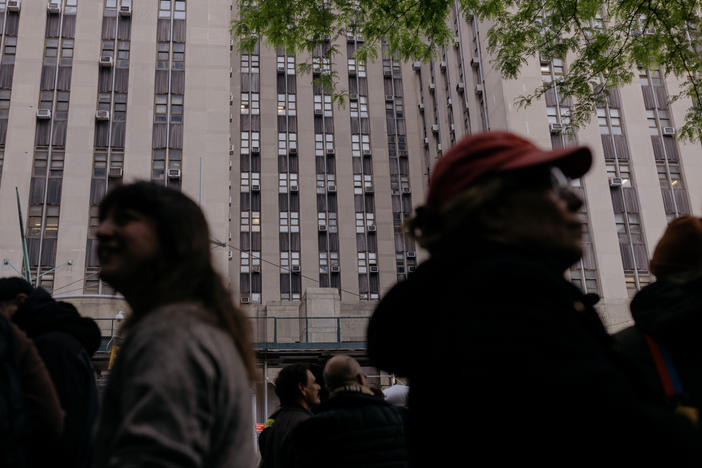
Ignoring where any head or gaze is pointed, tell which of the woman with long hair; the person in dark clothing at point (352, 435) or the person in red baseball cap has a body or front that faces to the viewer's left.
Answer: the woman with long hair

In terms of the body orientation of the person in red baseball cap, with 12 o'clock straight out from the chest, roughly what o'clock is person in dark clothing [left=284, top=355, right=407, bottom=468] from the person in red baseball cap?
The person in dark clothing is roughly at 8 o'clock from the person in red baseball cap.

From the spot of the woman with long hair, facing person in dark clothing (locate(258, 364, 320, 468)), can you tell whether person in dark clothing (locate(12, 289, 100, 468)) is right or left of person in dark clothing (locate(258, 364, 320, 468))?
left

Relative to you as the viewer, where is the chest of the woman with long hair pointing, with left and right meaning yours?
facing to the left of the viewer

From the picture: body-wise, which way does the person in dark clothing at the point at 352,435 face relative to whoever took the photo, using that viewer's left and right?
facing away from the viewer

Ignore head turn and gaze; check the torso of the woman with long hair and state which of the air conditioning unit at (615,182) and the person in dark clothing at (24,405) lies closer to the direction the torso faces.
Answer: the person in dark clothing

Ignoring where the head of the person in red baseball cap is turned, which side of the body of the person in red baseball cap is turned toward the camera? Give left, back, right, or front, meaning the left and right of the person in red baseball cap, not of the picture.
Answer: right

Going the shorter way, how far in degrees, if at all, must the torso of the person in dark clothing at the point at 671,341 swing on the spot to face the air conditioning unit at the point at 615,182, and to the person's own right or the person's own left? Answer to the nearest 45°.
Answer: approximately 45° to the person's own left
